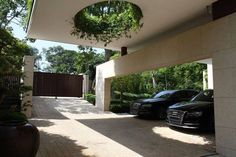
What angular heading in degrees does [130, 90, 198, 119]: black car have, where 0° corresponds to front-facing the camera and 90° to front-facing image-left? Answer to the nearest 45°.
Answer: approximately 45°

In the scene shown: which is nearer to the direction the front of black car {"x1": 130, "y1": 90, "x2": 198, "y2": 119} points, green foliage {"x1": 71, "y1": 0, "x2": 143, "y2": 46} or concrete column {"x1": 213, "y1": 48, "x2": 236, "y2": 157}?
the green foliage

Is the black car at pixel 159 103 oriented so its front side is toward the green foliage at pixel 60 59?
no

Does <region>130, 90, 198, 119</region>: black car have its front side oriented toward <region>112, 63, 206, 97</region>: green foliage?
no

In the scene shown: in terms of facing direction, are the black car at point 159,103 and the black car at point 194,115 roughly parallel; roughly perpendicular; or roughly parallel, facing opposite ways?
roughly parallel

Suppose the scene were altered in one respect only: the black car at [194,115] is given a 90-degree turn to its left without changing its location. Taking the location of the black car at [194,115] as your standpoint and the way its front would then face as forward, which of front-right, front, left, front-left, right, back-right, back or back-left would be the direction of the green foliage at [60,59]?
back

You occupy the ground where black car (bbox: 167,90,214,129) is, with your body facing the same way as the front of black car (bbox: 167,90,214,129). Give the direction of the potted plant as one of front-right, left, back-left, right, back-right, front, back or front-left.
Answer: front

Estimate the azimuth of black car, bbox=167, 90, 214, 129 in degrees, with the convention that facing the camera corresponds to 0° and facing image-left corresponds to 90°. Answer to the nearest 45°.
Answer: approximately 45°

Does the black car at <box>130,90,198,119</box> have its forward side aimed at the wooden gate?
no

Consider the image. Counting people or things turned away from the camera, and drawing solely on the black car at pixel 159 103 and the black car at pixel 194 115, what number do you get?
0

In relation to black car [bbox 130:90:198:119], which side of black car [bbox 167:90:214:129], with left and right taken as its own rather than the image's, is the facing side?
right

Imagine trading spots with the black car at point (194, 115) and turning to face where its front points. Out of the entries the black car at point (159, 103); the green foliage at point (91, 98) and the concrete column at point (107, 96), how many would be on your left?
0

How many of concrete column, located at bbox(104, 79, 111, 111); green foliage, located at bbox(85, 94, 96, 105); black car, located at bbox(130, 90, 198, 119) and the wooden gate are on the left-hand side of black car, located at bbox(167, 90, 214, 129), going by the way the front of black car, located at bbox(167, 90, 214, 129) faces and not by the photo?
0

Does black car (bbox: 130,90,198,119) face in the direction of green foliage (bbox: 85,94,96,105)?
no

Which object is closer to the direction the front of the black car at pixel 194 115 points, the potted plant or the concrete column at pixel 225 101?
the potted plant

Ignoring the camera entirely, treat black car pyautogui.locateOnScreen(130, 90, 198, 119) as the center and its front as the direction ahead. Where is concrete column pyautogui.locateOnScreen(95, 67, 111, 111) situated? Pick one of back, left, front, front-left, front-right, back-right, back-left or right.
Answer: right

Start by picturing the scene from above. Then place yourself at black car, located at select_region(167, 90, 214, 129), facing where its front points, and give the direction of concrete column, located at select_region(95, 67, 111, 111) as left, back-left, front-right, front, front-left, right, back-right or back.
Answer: right
